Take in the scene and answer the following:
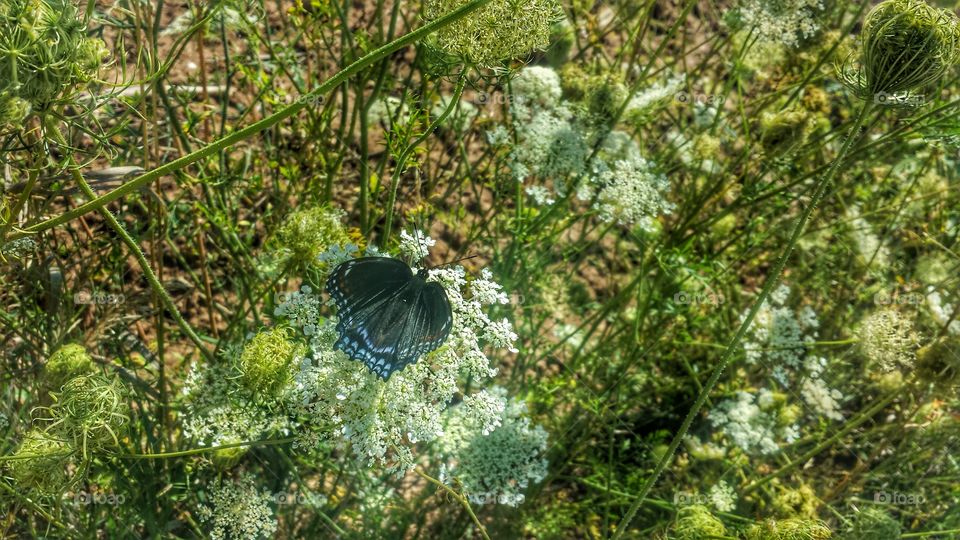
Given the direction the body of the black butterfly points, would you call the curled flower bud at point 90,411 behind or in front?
behind

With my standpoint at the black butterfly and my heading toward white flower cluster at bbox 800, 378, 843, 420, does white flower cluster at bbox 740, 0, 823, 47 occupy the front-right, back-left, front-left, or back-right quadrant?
front-left

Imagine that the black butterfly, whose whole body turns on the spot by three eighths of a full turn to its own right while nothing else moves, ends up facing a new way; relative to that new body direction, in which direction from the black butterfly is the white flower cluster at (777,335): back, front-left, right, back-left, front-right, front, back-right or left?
back-left

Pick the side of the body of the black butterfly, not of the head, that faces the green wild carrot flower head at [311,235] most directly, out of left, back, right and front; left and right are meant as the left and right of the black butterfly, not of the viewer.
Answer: left

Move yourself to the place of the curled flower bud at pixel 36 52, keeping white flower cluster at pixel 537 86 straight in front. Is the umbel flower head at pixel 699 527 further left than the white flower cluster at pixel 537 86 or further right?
right

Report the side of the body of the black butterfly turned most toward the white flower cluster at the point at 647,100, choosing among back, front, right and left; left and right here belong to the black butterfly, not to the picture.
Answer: front

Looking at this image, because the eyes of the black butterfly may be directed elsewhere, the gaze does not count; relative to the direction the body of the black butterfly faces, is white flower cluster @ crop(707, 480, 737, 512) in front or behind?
in front

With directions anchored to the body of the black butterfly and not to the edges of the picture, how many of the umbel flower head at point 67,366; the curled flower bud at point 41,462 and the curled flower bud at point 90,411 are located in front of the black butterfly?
0

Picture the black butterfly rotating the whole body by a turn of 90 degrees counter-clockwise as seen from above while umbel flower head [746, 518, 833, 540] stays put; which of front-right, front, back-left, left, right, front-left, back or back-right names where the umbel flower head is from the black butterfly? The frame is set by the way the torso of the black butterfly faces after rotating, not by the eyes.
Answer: back-right

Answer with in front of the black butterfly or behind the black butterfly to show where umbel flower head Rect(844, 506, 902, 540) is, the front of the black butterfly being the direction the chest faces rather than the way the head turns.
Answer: in front

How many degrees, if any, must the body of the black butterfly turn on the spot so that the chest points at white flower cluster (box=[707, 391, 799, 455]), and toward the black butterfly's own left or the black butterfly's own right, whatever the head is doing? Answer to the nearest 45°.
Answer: approximately 90° to the black butterfly's own right

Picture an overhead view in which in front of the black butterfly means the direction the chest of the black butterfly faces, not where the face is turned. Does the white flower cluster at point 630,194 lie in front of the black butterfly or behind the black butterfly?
in front

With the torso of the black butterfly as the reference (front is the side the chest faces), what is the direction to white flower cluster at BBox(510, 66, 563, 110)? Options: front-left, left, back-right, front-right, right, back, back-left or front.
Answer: front-left

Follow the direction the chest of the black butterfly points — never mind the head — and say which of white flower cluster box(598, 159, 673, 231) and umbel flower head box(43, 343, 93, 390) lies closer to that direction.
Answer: the white flower cluster

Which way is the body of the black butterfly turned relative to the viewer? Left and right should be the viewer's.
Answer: facing away from the viewer and to the right of the viewer
